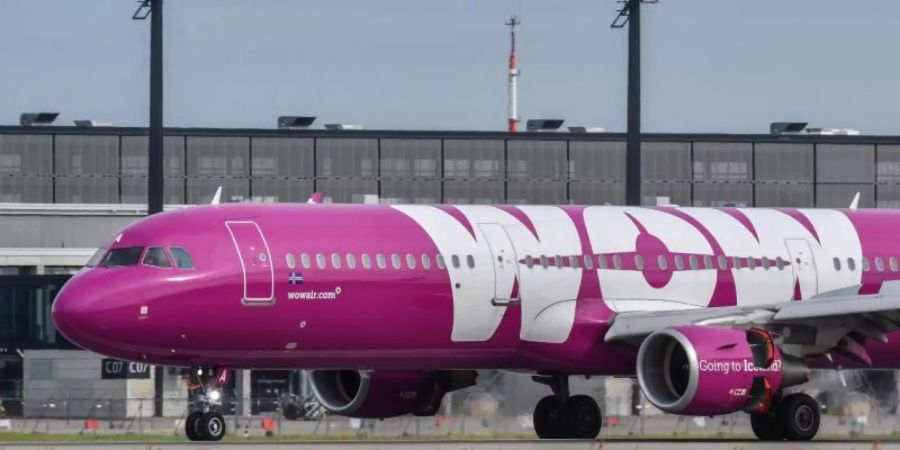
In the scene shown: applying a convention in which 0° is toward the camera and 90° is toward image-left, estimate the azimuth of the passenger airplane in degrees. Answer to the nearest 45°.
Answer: approximately 45°
